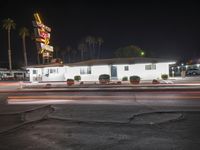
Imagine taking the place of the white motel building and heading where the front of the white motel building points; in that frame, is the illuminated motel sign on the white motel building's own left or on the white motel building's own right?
on the white motel building's own right

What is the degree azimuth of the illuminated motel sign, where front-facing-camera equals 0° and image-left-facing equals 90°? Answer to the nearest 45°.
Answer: approximately 315°

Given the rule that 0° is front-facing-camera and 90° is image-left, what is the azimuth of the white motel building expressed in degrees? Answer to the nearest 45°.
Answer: approximately 0°
